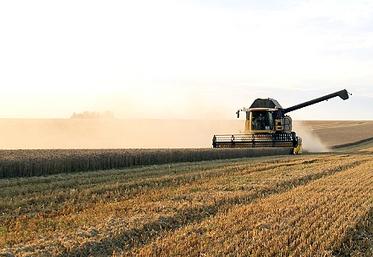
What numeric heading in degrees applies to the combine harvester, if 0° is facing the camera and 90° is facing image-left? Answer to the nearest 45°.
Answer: approximately 45°
